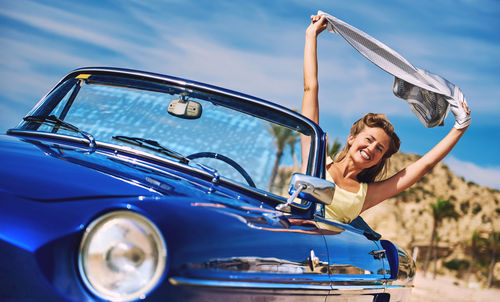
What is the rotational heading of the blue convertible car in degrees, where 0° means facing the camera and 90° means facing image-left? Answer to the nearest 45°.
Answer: approximately 45°

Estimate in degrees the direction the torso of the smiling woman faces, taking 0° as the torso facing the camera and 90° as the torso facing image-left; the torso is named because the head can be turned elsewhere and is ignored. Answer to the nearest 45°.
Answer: approximately 0°
